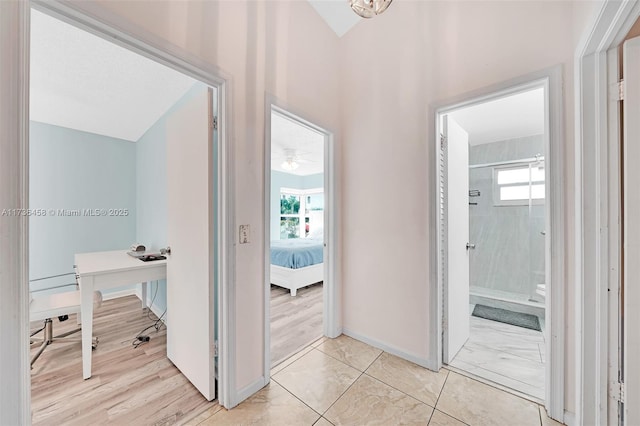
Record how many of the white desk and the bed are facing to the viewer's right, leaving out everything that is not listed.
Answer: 0

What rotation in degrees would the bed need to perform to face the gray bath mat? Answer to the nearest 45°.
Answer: approximately 90° to its left

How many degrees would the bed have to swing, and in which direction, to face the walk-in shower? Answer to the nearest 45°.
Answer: approximately 135° to its left

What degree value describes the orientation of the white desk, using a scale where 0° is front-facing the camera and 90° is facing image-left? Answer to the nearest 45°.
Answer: approximately 90°

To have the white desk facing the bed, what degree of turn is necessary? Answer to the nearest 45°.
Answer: approximately 180°

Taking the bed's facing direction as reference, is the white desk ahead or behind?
ahead

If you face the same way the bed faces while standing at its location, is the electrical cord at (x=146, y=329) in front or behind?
in front

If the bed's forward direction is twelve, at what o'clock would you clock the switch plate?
The switch plate is roughly at 11 o'clock from the bed.

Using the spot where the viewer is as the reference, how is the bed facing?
facing the viewer and to the left of the viewer

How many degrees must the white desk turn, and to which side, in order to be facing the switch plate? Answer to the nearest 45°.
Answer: approximately 135° to its left
